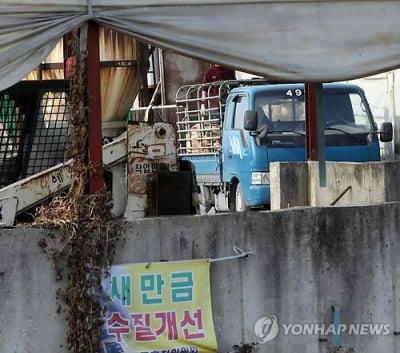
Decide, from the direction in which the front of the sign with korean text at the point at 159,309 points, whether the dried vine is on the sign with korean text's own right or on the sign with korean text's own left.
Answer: on the sign with korean text's own right

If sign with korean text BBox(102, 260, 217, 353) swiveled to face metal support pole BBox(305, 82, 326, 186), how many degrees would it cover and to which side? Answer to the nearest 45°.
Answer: approximately 135° to its left

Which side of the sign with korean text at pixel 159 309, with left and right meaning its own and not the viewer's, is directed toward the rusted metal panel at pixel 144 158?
back

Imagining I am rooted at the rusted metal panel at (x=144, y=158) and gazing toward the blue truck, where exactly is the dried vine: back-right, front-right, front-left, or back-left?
back-right

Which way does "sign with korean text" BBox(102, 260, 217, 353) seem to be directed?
toward the camera
